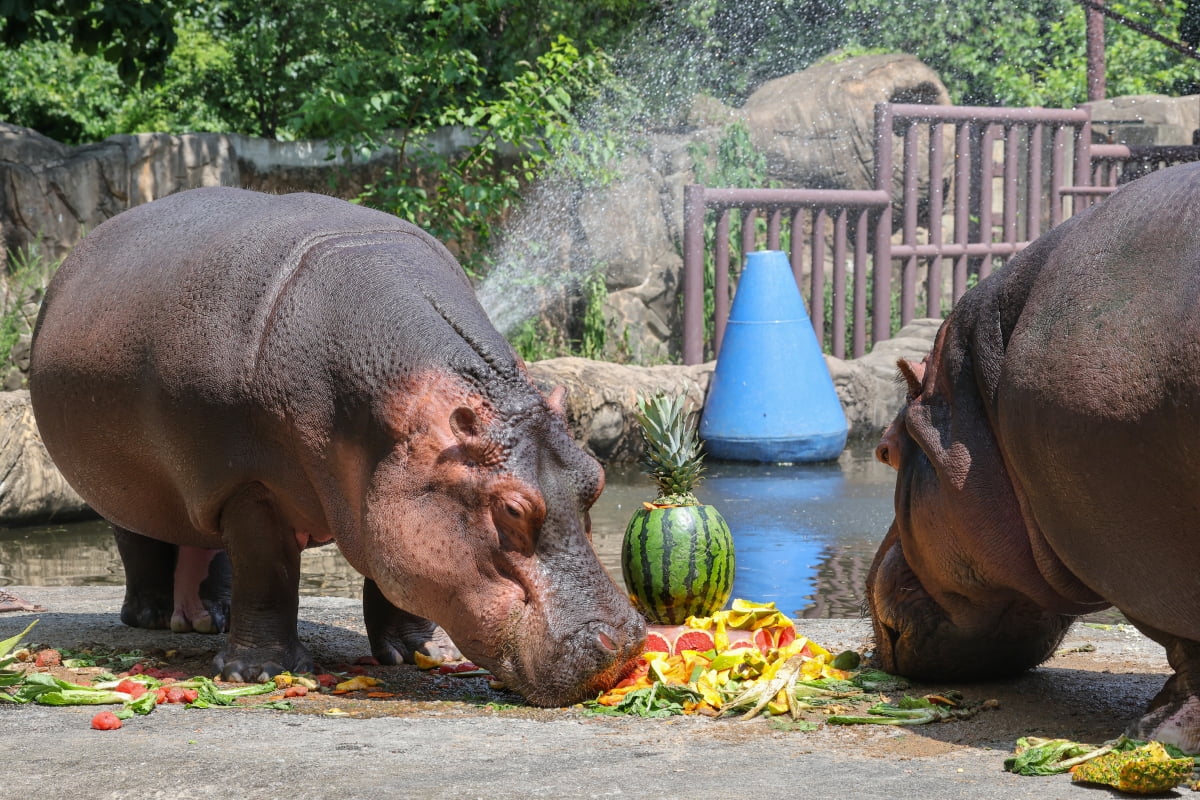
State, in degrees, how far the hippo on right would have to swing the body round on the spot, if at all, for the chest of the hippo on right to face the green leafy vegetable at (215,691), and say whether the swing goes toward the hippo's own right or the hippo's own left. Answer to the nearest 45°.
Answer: approximately 45° to the hippo's own left

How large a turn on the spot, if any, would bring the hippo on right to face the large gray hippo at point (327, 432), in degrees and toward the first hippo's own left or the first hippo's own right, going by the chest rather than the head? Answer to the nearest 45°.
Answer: approximately 45° to the first hippo's own left

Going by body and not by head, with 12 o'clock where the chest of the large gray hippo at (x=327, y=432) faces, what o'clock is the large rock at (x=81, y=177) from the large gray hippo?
The large rock is roughly at 7 o'clock from the large gray hippo.

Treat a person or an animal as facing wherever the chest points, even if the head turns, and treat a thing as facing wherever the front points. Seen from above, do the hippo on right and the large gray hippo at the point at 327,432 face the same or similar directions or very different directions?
very different directions

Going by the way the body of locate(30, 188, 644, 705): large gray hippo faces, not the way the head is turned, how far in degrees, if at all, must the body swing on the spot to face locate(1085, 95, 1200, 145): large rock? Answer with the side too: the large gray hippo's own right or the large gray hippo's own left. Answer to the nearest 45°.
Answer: approximately 90° to the large gray hippo's own left

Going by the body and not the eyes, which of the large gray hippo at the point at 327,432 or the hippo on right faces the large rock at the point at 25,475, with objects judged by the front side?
the hippo on right

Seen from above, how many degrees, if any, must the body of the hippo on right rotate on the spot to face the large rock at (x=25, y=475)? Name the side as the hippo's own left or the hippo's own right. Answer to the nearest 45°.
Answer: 0° — it already faces it

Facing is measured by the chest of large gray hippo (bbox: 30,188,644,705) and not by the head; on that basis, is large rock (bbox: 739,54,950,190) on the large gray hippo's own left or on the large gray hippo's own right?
on the large gray hippo's own left

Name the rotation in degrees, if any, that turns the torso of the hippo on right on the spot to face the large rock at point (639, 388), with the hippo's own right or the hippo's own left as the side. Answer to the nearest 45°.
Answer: approximately 45° to the hippo's own right

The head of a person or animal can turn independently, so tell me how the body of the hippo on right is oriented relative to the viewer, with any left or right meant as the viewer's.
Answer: facing away from the viewer and to the left of the viewer

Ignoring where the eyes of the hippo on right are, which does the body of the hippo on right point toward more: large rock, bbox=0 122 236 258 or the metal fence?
the large rock
